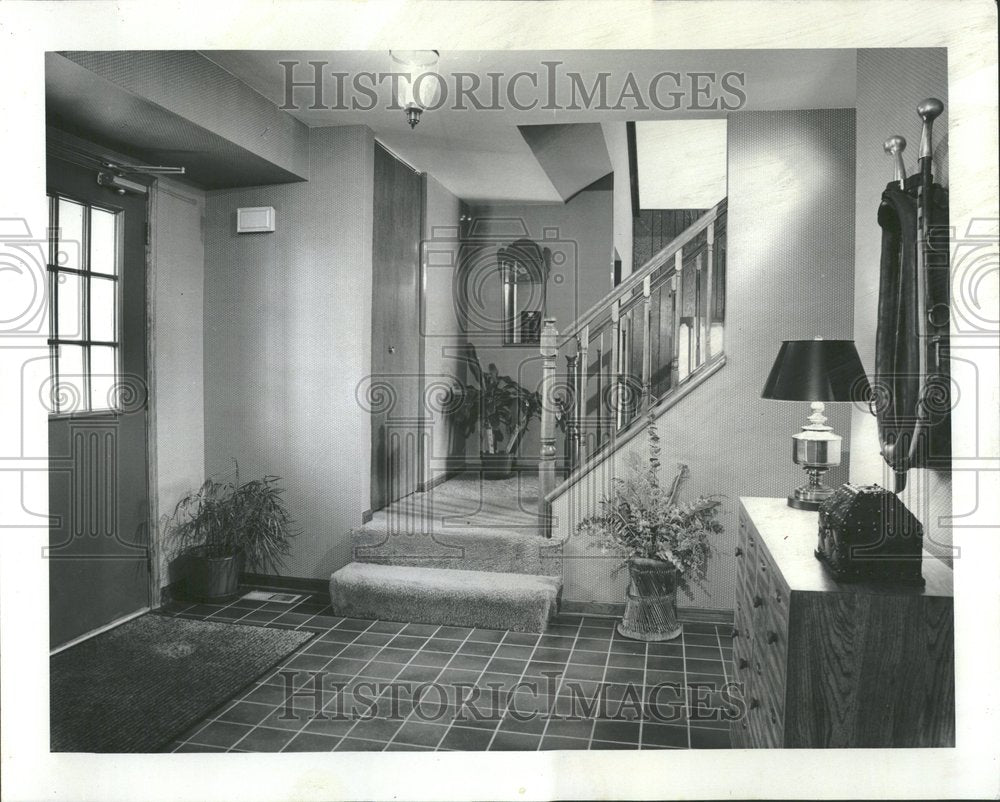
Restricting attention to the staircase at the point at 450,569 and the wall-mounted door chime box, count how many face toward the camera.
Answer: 2

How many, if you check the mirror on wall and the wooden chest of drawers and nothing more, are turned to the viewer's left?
1

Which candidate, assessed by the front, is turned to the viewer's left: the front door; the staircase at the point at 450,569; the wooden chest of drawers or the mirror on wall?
the wooden chest of drawers

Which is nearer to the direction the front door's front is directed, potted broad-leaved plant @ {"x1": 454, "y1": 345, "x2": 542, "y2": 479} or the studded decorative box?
the studded decorative box

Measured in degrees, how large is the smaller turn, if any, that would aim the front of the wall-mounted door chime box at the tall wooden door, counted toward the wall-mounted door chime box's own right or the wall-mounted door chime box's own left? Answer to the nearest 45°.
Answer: approximately 135° to the wall-mounted door chime box's own left

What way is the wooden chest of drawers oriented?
to the viewer's left

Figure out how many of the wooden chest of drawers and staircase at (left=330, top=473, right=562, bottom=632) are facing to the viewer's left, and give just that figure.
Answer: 1

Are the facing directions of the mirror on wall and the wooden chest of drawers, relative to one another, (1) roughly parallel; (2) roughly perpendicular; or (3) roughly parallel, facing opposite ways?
roughly perpendicular

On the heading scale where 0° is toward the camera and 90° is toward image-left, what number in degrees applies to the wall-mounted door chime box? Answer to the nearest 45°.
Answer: approximately 0°
